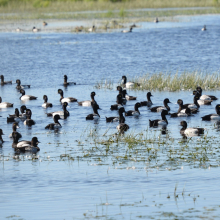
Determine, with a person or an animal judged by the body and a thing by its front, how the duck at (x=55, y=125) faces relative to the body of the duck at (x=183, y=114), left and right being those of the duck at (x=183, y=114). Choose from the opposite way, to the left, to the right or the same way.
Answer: the same way

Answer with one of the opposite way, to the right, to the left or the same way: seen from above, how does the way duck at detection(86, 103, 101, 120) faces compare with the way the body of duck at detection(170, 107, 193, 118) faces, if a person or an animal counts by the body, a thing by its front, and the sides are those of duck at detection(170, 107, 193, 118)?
the same way

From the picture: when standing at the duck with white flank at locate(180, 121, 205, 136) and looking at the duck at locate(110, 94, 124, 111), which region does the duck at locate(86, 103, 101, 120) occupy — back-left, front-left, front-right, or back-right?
front-left

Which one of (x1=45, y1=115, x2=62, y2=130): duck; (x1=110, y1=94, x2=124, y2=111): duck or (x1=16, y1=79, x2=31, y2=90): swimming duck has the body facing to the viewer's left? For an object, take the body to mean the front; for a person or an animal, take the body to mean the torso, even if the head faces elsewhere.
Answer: the swimming duck

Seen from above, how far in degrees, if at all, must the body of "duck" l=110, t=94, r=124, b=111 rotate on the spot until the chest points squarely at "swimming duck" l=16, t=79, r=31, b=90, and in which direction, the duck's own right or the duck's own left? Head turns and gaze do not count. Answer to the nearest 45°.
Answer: approximately 135° to the duck's own left

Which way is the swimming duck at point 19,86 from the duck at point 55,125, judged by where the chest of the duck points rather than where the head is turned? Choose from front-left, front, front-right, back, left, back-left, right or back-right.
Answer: left

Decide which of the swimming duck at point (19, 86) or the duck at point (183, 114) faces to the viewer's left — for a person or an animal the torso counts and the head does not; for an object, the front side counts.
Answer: the swimming duck

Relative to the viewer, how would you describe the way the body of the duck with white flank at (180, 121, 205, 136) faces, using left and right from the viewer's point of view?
facing to the left of the viewer

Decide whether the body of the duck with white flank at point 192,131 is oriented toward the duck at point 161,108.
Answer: no

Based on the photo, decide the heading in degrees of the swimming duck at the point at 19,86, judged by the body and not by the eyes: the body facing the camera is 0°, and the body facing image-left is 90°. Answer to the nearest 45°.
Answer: approximately 90°

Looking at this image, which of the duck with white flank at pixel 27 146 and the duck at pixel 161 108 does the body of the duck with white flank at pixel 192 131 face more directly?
the duck with white flank

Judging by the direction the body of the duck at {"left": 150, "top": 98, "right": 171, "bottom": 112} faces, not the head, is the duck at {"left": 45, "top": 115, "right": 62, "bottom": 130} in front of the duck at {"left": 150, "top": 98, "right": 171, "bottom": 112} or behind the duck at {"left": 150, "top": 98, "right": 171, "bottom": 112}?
behind
